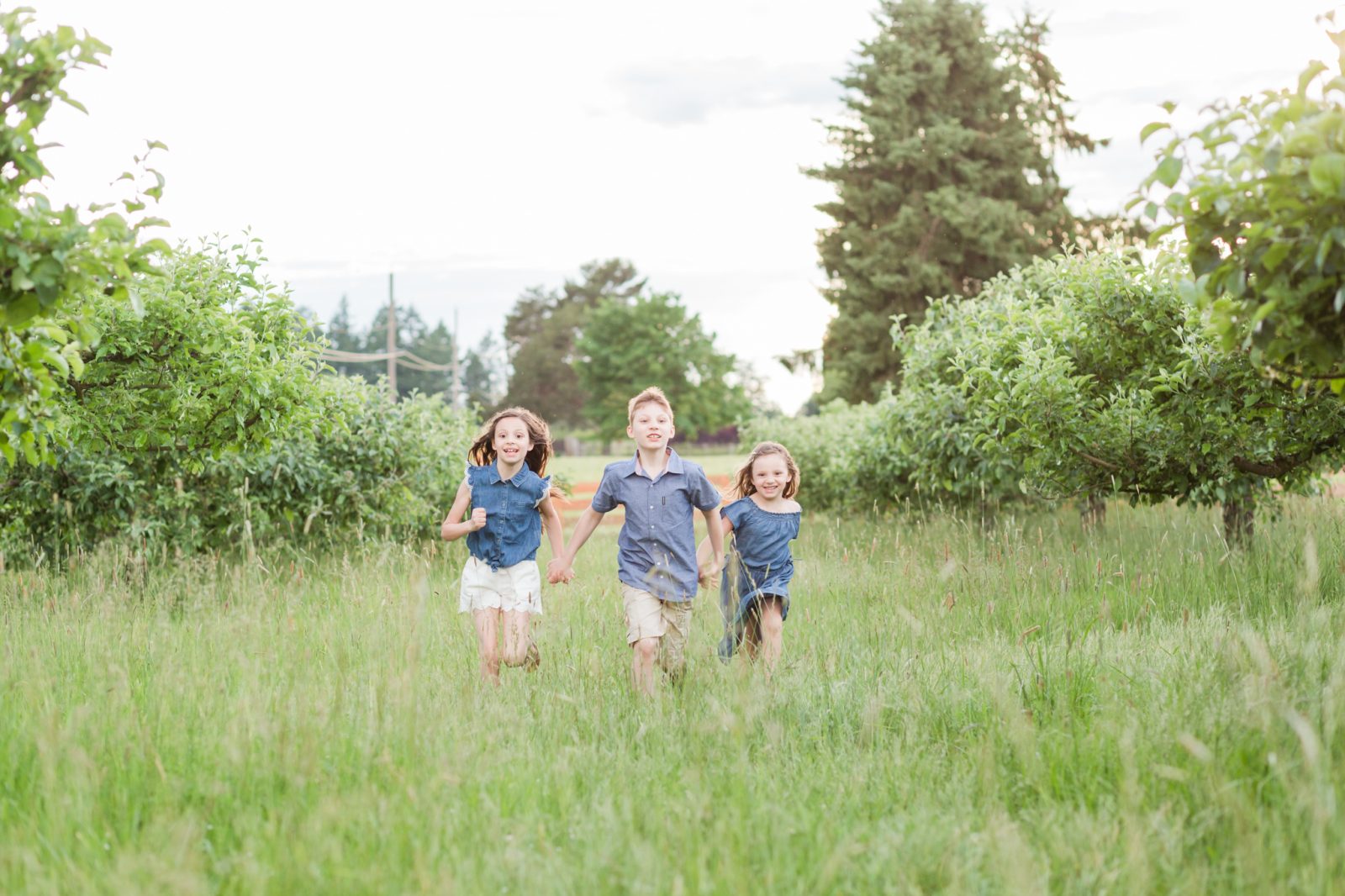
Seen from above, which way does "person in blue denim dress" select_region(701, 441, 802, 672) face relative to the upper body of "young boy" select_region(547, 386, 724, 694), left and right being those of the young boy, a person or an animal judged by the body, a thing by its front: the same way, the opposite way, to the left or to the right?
the same way

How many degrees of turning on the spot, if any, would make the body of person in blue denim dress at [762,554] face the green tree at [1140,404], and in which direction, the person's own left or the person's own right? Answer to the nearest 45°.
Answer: approximately 135° to the person's own left

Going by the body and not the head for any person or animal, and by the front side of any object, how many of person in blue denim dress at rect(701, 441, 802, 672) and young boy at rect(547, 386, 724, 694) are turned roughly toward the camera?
2

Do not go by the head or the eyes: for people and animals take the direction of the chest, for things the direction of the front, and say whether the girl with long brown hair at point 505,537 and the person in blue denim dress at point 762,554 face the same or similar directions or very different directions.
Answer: same or similar directions

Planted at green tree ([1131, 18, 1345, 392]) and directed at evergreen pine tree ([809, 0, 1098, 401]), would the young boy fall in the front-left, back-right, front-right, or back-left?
front-left

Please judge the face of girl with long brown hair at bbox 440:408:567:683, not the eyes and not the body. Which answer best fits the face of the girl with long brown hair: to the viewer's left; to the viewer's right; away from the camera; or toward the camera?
toward the camera

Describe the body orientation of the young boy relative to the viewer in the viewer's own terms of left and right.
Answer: facing the viewer

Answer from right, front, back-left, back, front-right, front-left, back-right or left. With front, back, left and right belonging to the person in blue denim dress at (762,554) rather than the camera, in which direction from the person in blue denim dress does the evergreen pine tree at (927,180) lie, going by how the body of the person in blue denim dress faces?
back
